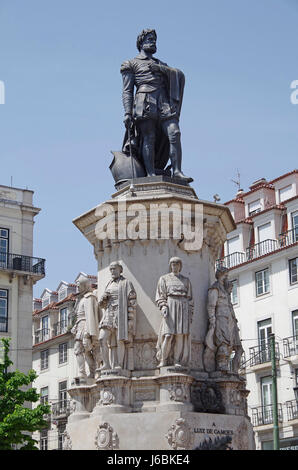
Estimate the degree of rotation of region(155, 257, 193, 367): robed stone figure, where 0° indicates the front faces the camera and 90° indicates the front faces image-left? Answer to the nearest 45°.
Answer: approximately 0°

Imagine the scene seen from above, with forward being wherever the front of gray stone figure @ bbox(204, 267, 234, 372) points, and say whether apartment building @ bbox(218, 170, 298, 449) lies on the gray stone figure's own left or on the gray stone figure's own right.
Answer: on the gray stone figure's own left

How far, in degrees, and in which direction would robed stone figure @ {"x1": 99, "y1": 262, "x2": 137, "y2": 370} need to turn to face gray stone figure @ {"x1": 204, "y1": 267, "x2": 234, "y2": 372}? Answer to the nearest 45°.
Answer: approximately 135° to its left

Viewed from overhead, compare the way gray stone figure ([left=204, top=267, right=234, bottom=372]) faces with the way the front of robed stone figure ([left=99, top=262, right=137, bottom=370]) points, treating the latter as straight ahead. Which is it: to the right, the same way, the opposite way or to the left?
to the left

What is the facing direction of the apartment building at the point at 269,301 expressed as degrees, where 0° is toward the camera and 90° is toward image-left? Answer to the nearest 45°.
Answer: approximately 45°
